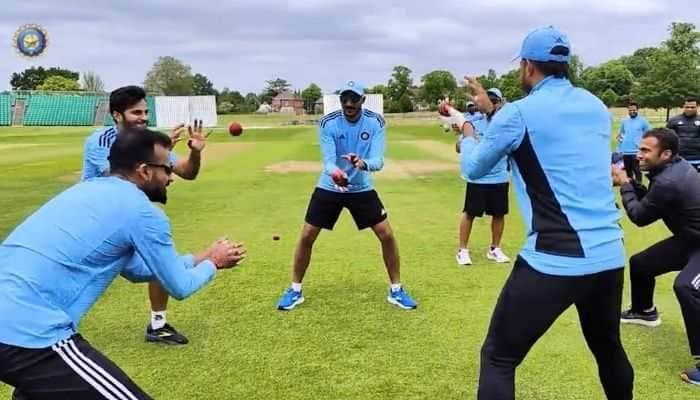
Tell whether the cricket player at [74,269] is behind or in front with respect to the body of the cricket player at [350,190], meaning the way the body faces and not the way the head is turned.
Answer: in front

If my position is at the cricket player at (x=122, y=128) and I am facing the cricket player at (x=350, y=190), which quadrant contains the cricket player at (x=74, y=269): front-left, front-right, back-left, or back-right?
back-right

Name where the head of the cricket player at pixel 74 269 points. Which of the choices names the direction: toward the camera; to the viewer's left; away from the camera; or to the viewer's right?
to the viewer's right

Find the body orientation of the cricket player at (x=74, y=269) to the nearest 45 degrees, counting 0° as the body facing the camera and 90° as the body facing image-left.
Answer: approximately 270°

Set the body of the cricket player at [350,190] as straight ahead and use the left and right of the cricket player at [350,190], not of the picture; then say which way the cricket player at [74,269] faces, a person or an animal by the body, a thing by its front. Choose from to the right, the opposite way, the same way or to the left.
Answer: to the left

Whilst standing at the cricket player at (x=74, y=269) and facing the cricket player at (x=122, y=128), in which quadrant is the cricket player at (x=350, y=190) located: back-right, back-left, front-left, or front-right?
front-right

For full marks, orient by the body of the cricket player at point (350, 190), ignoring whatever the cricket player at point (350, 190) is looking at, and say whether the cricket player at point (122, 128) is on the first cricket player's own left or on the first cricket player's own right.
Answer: on the first cricket player's own right

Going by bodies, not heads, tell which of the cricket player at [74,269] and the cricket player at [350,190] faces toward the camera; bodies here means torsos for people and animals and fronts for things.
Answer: the cricket player at [350,190]

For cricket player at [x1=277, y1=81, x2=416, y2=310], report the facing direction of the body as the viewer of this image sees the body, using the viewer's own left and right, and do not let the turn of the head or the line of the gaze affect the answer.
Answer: facing the viewer

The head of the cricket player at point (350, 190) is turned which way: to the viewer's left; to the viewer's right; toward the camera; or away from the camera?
toward the camera

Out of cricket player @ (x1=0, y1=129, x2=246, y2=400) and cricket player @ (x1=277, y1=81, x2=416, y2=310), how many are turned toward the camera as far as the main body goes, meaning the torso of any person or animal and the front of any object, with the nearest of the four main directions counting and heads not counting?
1

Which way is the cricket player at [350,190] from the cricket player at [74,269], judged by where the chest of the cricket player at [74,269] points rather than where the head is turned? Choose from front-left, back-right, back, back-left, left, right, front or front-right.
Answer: front-left

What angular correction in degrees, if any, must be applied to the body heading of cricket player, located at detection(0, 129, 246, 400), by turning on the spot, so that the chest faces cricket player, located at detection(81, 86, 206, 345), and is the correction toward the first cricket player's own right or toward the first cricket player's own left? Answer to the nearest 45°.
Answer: approximately 90° to the first cricket player's own left

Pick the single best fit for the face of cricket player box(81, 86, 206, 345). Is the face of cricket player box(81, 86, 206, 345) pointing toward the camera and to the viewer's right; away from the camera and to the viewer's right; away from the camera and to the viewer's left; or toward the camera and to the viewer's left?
toward the camera and to the viewer's right
